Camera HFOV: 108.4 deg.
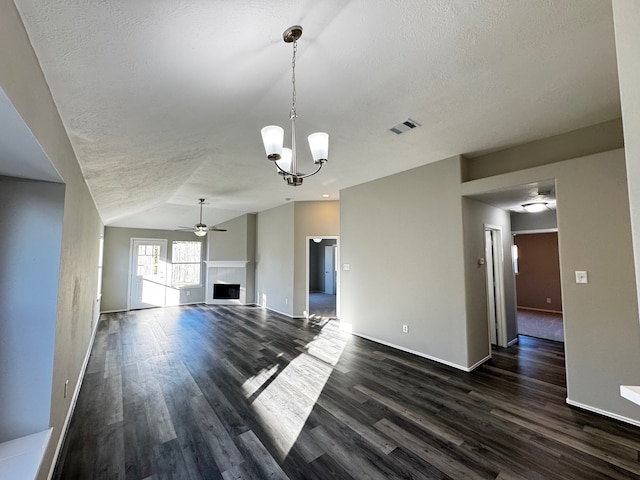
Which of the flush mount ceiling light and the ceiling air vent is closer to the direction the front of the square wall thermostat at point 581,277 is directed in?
the ceiling air vent

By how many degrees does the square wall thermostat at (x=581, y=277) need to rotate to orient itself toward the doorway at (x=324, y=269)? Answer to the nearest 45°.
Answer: approximately 135° to its right

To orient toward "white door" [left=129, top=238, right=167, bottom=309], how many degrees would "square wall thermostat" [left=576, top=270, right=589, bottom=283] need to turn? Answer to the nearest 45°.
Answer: approximately 90° to its right

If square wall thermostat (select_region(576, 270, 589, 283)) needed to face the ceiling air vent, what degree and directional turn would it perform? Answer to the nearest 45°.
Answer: approximately 45° to its right

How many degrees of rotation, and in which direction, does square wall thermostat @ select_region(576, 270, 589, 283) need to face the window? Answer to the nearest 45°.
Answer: approximately 90° to its right

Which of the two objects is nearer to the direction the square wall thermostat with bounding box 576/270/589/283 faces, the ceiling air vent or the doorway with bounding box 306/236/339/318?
the ceiling air vent

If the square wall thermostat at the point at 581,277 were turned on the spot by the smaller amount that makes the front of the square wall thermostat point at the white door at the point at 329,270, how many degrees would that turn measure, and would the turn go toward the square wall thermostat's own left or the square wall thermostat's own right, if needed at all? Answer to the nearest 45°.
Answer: approximately 135° to the square wall thermostat's own right
